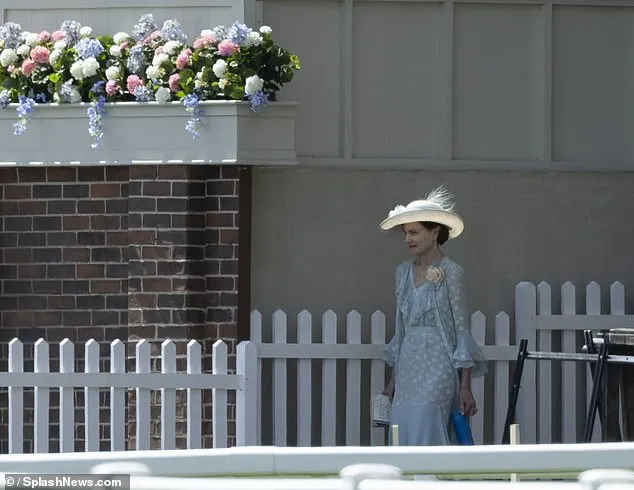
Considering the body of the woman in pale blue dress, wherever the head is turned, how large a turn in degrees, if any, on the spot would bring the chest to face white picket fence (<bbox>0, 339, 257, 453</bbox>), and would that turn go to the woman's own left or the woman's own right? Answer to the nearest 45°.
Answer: approximately 45° to the woman's own right

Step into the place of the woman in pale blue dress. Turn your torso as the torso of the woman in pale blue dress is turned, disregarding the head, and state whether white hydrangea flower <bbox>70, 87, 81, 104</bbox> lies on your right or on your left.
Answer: on your right

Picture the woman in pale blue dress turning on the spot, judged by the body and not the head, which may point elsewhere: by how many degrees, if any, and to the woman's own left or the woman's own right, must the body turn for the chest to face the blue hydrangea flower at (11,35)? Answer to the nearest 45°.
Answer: approximately 45° to the woman's own right

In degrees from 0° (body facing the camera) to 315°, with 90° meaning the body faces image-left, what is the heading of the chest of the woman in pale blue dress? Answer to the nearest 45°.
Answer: approximately 45°

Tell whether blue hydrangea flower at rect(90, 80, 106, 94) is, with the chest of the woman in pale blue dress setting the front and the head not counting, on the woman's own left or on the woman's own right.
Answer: on the woman's own right

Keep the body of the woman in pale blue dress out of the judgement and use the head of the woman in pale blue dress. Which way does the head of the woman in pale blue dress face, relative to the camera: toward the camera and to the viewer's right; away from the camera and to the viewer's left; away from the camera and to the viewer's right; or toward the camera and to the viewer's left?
toward the camera and to the viewer's left

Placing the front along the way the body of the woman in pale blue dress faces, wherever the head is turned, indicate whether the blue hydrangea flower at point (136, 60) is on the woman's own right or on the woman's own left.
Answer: on the woman's own right
